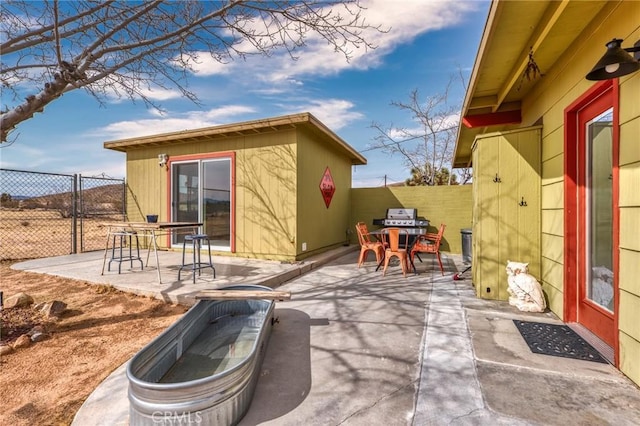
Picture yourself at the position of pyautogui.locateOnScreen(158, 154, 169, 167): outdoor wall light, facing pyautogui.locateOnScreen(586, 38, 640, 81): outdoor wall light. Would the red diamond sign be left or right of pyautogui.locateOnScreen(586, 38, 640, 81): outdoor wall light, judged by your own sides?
left

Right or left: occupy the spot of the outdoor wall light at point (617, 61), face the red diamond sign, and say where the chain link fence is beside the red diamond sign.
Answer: left

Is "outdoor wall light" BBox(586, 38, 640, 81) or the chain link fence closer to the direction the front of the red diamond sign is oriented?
the outdoor wall light

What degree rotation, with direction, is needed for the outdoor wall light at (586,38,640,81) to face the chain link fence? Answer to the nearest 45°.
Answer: approximately 45° to its right

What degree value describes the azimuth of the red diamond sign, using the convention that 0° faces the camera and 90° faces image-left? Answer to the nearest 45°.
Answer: approximately 315°

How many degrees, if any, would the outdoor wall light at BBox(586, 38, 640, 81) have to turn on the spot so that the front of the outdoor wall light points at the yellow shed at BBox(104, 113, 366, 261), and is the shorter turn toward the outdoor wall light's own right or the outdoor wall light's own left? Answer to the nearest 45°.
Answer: approximately 45° to the outdoor wall light's own right

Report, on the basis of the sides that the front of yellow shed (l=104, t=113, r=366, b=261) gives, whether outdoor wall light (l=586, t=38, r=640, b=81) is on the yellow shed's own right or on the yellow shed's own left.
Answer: on the yellow shed's own left

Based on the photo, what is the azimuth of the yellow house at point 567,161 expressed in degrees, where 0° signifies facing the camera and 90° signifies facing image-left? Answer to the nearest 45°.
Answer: approximately 45°

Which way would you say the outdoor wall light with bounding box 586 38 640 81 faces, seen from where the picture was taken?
facing the viewer and to the left of the viewer

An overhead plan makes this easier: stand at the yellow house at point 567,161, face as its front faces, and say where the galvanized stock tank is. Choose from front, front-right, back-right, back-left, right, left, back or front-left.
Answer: front

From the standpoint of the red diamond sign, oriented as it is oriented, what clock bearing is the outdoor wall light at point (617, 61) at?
The outdoor wall light is roughly at 1 o'clock from the red diamond sign.

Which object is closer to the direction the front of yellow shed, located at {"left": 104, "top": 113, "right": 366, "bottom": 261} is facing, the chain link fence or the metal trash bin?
the chain link fence

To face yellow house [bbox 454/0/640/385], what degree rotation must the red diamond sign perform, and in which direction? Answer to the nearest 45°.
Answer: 0° — it already faces it

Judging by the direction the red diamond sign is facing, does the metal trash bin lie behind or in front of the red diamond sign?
in front
